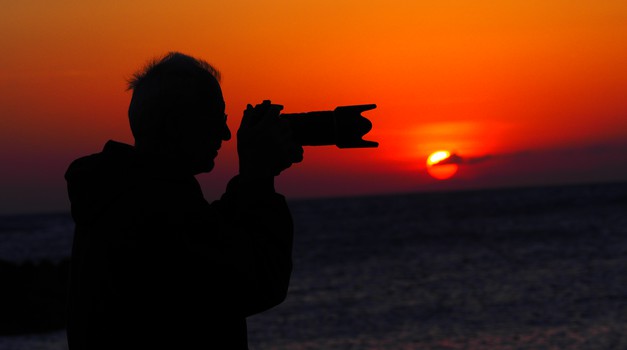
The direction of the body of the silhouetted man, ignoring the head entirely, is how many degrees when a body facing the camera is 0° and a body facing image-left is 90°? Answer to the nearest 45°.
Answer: approximately 270°

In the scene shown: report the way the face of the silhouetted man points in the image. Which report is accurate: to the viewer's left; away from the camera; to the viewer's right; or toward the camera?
to the viewer's right
